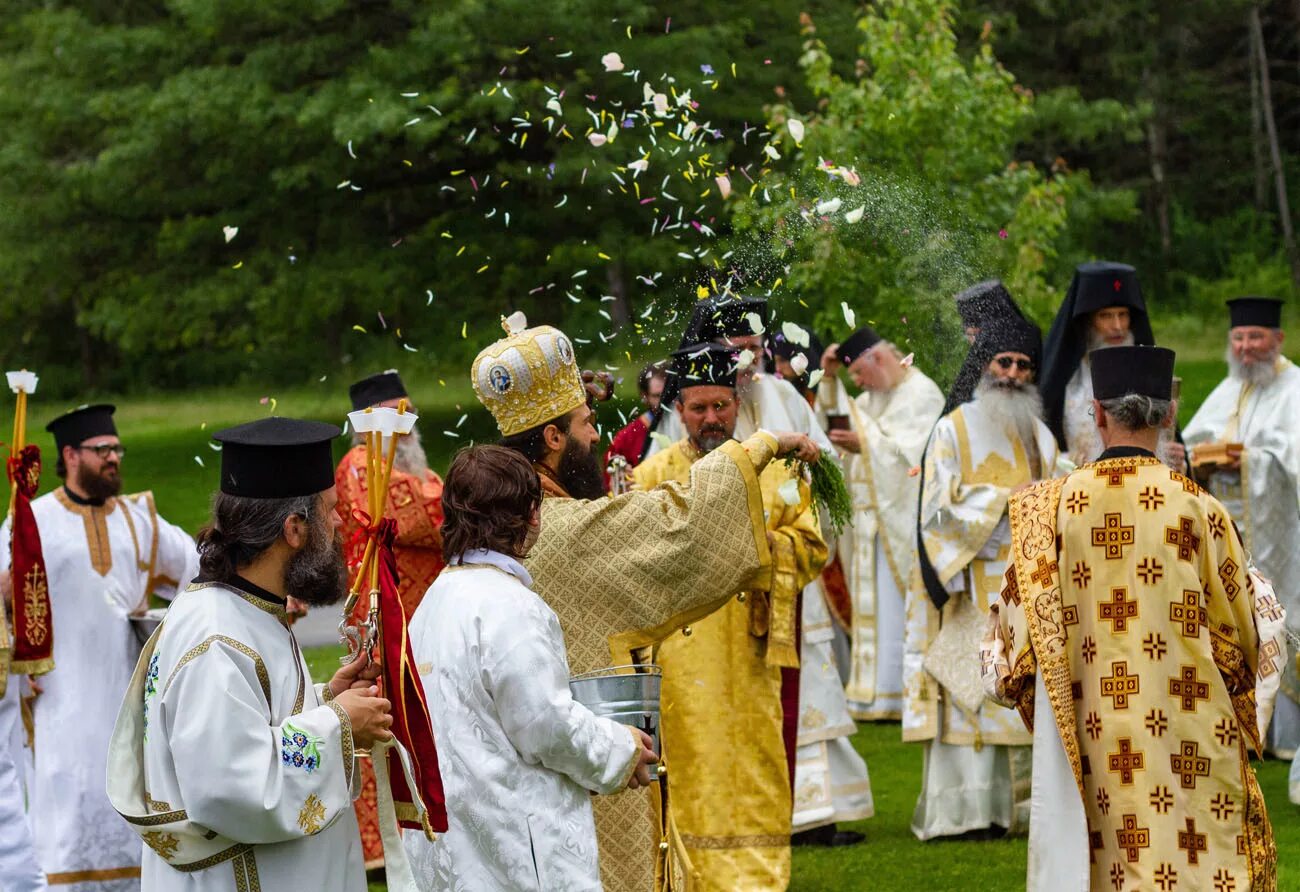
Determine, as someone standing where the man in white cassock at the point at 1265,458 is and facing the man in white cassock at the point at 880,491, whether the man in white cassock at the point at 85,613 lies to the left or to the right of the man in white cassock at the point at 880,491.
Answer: left

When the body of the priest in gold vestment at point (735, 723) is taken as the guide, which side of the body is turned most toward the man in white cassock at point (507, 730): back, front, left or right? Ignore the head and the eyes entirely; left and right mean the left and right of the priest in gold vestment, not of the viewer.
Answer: front

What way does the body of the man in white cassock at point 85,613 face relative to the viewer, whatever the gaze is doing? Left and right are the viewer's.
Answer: facing the viewer and to the right of the viewer

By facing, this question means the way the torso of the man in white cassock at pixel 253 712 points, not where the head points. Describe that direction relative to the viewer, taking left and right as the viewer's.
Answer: facing to the right of the viewer

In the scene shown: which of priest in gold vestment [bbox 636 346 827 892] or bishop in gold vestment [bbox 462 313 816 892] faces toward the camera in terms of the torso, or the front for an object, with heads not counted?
priest in gold vestment [bbox 636 346 827 892]

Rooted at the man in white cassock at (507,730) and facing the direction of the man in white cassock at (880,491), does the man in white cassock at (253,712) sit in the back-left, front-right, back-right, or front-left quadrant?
back-left

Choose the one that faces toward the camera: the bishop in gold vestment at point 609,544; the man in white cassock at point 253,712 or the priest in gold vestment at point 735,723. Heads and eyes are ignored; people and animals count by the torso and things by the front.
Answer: the priest in gold vestment at point 735,723

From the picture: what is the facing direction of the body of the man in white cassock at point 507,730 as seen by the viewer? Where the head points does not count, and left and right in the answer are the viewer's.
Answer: facing away from the viewer and to the right of the viewer

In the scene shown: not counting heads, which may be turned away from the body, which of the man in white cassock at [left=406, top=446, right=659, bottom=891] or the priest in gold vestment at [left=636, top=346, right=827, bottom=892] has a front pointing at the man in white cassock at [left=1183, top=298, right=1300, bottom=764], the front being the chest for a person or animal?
the man in white cassock at [left=406, top=446, right=659, bottom=891]

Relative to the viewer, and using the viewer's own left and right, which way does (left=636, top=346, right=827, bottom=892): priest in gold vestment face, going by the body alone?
facing the viewer

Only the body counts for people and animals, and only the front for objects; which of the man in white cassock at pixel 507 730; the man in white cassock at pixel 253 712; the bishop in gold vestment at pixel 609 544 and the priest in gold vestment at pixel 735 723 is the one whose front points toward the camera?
the priest in gold vestment at pixel 735 723

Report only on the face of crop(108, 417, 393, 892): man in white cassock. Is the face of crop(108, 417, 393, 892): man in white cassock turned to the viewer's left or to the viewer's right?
to the viewer's right

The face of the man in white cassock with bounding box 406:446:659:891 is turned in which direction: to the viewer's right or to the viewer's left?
to the viewer's right
